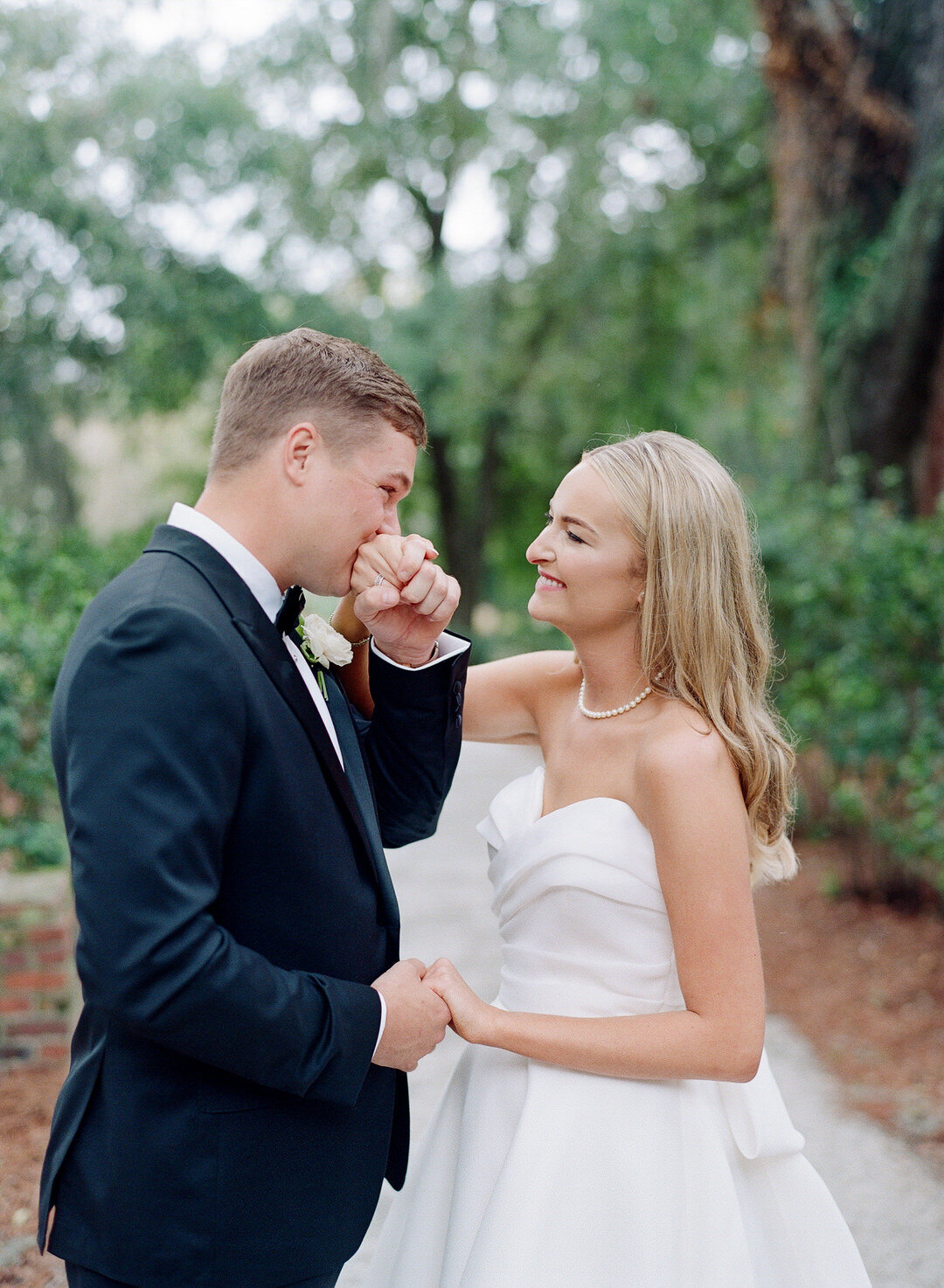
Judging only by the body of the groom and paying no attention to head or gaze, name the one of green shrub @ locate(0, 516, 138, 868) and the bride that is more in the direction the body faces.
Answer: the bride

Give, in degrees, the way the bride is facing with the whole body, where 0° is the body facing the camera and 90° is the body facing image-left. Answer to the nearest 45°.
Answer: approximately 45°

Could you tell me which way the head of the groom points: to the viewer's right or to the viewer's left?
to the viewer's right

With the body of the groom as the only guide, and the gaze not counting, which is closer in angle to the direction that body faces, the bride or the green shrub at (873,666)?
the bride

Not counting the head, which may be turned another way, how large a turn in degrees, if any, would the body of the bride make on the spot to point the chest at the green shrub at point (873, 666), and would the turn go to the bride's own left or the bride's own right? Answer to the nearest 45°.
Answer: approximately 135° to the bride's own right

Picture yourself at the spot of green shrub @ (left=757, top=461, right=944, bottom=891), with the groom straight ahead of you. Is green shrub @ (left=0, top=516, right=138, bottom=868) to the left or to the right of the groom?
right

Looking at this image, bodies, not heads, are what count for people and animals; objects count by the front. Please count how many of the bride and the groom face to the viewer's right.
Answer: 1

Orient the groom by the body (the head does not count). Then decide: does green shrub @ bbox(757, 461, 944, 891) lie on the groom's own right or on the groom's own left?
on the groom's own left

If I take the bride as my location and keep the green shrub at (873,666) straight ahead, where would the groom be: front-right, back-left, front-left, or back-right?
back-left

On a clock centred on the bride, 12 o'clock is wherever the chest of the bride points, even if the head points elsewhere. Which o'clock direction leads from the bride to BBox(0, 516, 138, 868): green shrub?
The green shrub is roughly at 3 o'clock from the bride.

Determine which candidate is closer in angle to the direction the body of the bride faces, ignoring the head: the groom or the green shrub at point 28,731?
the groom

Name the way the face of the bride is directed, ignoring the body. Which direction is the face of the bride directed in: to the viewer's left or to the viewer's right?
to the viewer's left

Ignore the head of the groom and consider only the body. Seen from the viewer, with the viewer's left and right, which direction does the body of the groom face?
facing to the right of the viewer
